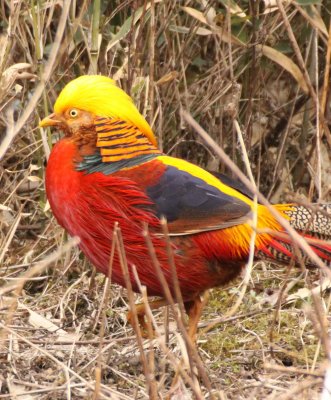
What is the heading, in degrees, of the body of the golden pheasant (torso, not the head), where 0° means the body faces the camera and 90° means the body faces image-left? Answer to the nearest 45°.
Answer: approximately 90°
